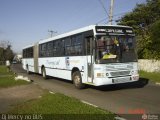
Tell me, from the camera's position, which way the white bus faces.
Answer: facing the viewer and to the right of the viewer
